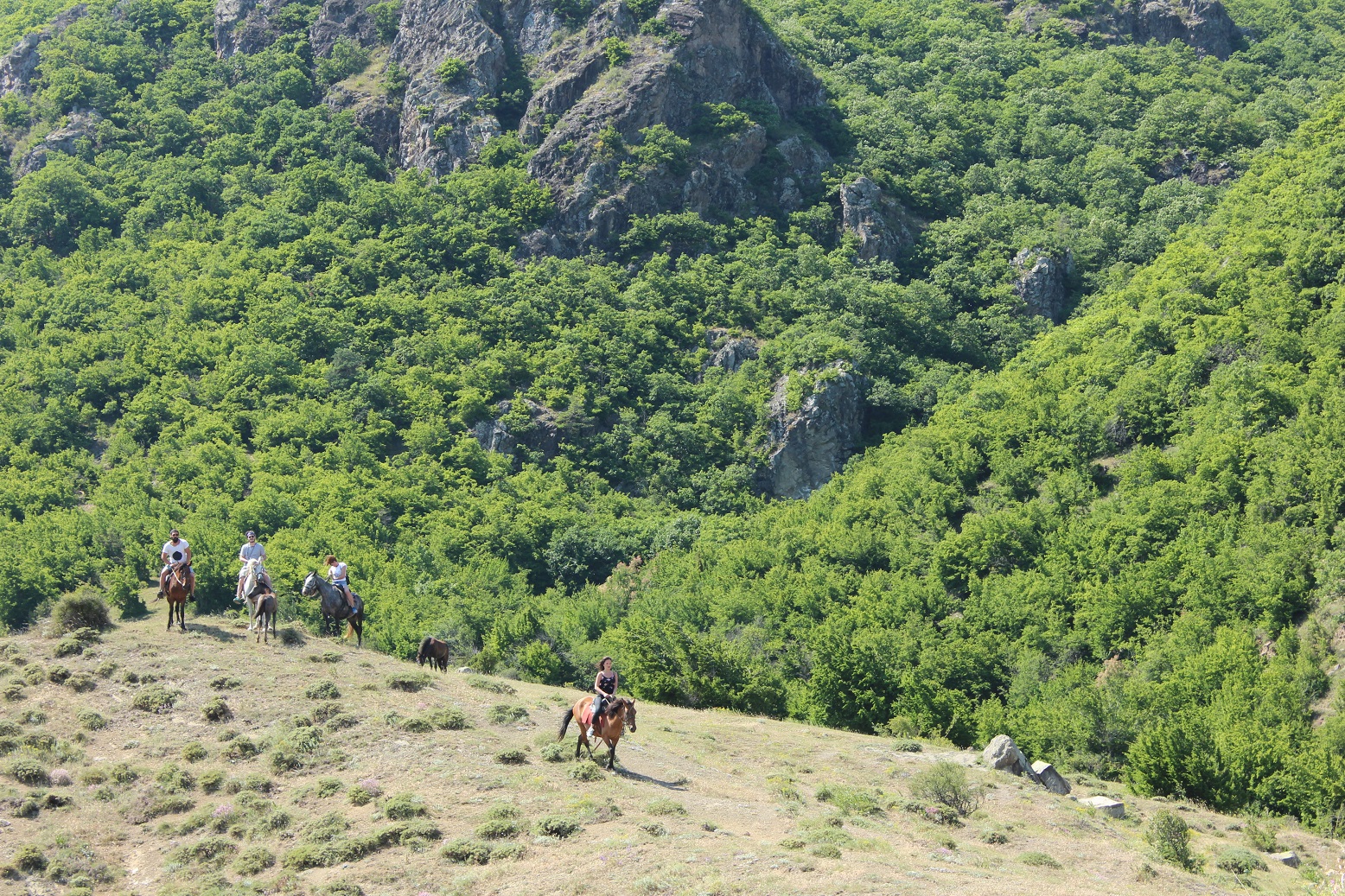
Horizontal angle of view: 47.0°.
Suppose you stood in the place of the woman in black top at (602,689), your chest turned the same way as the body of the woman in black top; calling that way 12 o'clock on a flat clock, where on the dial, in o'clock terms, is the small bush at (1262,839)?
The small bush is roughly at 10 o'clock from the woman in black top.

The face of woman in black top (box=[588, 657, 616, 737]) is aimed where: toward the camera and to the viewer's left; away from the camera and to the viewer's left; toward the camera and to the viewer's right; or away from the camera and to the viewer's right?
toward the camera and to the viewer's right

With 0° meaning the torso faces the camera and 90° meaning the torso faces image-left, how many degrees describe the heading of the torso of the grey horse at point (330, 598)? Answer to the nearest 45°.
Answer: approximately 45°

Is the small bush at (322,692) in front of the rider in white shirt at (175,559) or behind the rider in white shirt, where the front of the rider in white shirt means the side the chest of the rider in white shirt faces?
in front

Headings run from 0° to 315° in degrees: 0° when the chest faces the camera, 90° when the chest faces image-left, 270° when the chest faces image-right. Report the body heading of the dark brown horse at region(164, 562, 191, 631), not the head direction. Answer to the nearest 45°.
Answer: approximately 0°

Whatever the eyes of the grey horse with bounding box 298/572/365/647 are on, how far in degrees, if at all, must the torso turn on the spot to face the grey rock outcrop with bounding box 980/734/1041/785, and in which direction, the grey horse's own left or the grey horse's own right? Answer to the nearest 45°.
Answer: approximately 135° to the grey horse's own left

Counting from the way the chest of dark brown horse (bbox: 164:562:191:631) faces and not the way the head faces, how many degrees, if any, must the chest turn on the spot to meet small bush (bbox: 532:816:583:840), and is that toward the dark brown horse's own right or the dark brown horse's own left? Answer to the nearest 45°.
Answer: approximately 45° to the dark brown horse's own left

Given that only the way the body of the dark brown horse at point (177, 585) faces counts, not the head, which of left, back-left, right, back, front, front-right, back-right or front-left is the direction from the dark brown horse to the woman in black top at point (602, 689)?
front-left

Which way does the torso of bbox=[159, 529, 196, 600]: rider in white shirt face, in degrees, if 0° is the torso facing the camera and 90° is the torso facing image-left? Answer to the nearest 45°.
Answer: approximately 0°

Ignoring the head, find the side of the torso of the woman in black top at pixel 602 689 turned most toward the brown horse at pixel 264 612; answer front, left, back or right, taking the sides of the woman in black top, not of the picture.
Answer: back

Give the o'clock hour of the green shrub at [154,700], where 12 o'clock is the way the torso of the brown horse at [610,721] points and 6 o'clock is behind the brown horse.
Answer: The green shrub is roughly at 5 o'clock from the brown horse.
